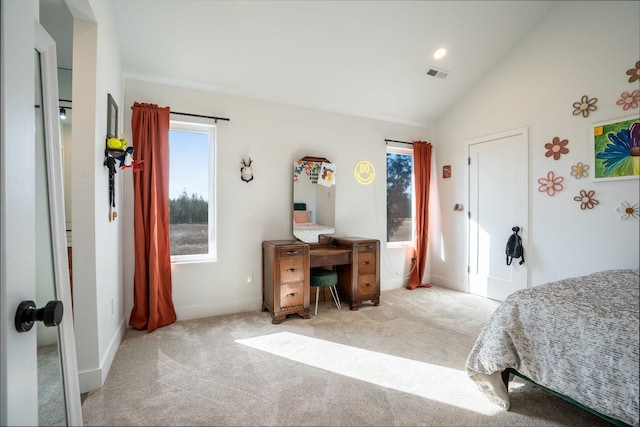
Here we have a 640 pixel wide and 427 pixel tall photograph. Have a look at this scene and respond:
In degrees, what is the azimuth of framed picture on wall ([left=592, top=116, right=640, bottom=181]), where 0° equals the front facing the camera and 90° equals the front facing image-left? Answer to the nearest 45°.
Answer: approximately 45°

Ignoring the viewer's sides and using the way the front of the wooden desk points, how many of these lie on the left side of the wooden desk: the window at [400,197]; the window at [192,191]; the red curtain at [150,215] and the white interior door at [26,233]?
1

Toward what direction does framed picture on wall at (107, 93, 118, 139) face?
to the viewer's right

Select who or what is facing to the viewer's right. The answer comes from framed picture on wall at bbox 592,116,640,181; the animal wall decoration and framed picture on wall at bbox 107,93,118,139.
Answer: framed picture on wall at bbox 107,93,118,139

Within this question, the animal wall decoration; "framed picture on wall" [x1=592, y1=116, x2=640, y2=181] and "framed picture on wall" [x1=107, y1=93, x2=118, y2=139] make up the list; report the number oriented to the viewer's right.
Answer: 1

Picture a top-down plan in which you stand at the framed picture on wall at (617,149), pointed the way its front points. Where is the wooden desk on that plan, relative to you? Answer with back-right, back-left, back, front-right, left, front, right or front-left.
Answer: front

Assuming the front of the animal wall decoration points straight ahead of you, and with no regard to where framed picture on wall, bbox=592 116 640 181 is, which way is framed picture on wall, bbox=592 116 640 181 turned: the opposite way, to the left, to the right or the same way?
to the right

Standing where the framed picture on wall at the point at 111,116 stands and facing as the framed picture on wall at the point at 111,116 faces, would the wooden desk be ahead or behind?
ahead

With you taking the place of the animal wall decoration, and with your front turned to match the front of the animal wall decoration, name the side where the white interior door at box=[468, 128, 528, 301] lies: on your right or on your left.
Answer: on your left

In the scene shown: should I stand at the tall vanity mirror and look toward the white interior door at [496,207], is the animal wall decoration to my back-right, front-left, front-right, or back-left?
back-right

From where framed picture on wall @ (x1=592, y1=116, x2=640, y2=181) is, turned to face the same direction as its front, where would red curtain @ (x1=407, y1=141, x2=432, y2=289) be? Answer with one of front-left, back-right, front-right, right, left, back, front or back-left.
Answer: front-right

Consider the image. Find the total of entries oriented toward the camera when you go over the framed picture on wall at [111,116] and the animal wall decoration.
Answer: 1

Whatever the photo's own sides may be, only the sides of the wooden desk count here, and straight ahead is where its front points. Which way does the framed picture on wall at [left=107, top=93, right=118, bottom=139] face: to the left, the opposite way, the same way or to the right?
to the left

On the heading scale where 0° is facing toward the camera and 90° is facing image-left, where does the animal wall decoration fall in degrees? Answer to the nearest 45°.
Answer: approximately 0°

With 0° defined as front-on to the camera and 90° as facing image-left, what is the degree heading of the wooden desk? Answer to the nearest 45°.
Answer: approximately 315°

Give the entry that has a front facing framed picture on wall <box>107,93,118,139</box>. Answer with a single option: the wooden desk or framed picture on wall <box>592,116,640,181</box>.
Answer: framed picture on wall <box>592,116,640,181</box>
